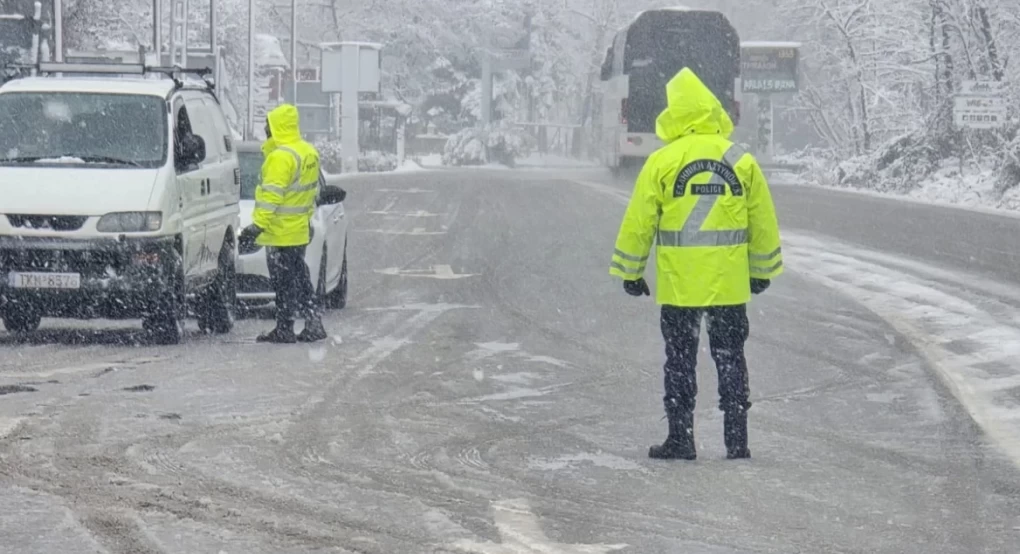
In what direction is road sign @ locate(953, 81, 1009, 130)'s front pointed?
toward the camera

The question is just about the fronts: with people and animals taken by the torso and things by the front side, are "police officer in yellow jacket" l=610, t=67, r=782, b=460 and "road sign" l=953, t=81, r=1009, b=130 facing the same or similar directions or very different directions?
very different directions

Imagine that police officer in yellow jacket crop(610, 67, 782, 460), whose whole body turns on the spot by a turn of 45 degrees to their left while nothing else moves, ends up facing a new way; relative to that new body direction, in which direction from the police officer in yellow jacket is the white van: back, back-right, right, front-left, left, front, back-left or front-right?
front

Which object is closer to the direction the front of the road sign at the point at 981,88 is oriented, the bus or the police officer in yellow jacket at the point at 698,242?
the police officer in yellow jacket

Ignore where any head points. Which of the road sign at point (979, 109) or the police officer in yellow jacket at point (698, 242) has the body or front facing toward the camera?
the road sign

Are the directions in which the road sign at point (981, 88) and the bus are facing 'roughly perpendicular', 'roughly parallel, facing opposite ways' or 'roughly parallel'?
roughly parallel, facing opposite ways

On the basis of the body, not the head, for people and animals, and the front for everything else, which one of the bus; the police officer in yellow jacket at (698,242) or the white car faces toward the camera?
the white car

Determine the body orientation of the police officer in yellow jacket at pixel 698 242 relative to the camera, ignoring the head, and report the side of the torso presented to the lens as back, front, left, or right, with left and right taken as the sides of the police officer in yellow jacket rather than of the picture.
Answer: back

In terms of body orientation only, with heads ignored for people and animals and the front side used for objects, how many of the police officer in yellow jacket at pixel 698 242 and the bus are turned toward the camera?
0

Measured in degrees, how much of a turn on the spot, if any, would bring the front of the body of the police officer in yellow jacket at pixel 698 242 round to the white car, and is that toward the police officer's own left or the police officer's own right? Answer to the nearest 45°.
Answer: approximately 45° to the police officer's own left

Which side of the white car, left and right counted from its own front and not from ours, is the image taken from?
front

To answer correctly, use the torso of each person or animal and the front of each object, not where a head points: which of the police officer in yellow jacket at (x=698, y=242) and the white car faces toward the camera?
the white car

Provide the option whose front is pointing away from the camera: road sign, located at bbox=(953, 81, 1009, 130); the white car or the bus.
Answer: the bus

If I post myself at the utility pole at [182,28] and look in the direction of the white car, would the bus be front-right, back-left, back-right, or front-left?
back-left

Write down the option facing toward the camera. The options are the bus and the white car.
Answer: the white car

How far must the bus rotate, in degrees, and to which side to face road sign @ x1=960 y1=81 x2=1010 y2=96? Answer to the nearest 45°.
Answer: approximately 90° to its right

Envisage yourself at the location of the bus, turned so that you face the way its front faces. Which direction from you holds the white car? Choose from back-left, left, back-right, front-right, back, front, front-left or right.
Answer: back

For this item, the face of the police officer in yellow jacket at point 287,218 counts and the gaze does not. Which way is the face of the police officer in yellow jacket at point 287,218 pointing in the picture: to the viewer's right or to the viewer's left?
to the viewer's left

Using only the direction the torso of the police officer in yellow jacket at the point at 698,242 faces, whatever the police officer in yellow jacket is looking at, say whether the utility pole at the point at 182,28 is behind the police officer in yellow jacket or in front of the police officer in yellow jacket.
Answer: in front
